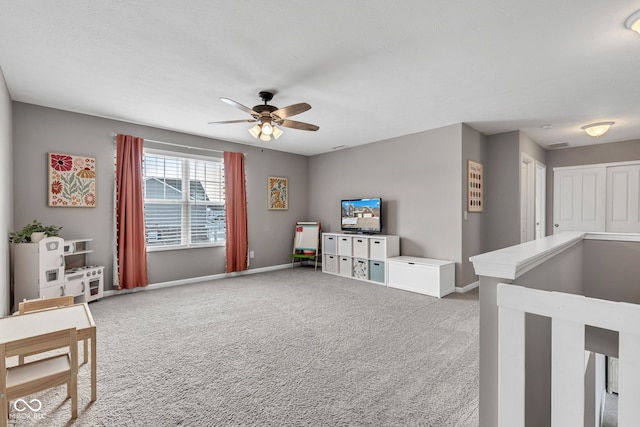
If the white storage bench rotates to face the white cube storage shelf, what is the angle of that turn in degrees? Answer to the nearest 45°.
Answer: approximately 90° to its right

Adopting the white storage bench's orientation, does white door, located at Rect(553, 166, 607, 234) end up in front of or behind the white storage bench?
behind

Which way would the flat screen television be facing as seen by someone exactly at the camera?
facing the viewer and to the left of the viewer

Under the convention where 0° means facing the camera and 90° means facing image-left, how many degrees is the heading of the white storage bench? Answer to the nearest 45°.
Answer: approximately 45°

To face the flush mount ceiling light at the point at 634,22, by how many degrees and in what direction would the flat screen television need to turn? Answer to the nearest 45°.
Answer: approximately 90° to its left

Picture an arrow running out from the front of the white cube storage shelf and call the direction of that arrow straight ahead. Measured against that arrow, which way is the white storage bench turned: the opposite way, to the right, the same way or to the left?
the same way

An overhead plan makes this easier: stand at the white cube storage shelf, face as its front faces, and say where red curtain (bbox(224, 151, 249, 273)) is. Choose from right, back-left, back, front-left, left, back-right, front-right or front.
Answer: front-right

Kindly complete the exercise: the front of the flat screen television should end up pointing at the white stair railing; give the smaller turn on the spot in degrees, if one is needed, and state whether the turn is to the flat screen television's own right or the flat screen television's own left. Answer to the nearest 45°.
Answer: approximately 45° to the flat screen television's own left

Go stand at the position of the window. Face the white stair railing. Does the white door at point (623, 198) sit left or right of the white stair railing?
left

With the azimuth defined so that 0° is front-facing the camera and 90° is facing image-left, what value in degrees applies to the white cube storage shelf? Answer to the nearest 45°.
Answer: approximately 45°

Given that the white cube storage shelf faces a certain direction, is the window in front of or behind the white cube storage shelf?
in front

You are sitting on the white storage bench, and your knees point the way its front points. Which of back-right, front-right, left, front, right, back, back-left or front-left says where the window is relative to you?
front-right

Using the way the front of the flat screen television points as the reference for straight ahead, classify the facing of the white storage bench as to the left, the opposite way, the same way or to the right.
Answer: the same way

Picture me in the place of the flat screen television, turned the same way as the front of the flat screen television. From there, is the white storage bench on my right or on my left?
on my left

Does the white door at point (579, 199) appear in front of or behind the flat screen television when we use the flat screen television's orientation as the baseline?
behind

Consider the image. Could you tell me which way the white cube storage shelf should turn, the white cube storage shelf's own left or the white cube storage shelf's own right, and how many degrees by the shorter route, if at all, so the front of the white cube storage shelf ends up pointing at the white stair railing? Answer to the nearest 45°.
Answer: approximately 45° to the white cube storage shelf's own left
